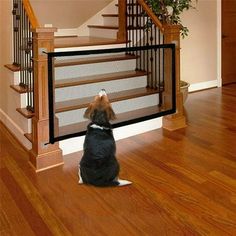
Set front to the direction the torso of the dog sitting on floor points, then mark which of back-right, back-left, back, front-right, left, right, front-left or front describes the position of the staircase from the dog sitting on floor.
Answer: front

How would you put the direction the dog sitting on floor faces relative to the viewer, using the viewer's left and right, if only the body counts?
facing away from the viewer

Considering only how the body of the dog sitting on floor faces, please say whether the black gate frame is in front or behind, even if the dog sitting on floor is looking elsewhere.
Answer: in front
